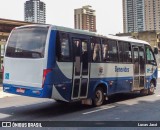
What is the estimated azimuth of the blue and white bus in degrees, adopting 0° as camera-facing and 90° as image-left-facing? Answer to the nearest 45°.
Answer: approximately 225°
